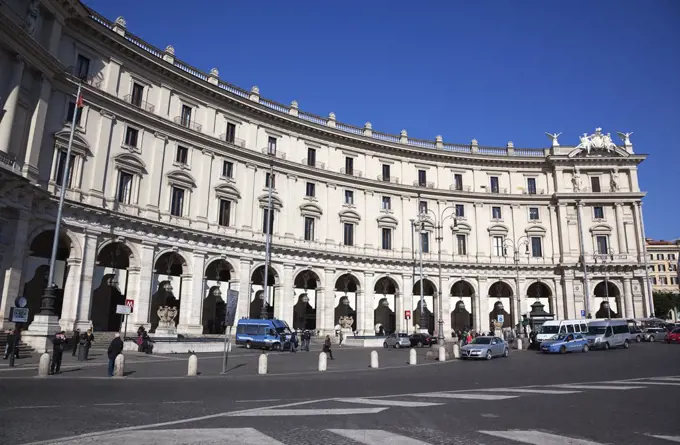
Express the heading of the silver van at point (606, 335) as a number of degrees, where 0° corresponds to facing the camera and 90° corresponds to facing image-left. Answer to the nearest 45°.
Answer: approximately 45°

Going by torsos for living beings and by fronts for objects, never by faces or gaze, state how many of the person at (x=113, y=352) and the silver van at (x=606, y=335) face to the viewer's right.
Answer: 1

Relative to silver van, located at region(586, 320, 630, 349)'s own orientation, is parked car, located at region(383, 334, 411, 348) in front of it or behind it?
in front

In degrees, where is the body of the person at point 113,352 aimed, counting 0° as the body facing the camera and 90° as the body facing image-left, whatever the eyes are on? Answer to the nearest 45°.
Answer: approximately 270°

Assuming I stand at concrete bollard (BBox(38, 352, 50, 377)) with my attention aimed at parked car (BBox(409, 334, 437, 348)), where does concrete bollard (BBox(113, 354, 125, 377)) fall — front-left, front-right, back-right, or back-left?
front-right

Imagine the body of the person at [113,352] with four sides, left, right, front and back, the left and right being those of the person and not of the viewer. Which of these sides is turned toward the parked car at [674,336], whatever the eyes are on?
front

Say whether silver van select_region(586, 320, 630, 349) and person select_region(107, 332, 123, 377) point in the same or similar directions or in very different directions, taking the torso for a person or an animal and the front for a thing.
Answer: very different directions

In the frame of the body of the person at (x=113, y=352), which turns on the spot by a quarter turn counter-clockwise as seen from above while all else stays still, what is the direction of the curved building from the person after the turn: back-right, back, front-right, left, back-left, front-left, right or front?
right

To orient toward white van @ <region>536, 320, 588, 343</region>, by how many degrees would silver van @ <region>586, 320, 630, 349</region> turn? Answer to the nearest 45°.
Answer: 0° — it already faces it

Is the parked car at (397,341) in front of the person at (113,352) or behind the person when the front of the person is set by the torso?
in front

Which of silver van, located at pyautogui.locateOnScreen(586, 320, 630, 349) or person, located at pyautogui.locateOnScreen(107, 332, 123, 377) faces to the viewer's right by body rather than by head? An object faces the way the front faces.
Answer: the person

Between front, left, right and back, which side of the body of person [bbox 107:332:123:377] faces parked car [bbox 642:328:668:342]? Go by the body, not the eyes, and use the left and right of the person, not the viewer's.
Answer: front

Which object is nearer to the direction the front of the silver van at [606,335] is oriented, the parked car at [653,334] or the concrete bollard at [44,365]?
the concrete bollard
